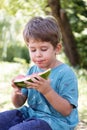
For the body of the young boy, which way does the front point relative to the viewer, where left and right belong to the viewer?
facing the viewer and to the left of the viewer
